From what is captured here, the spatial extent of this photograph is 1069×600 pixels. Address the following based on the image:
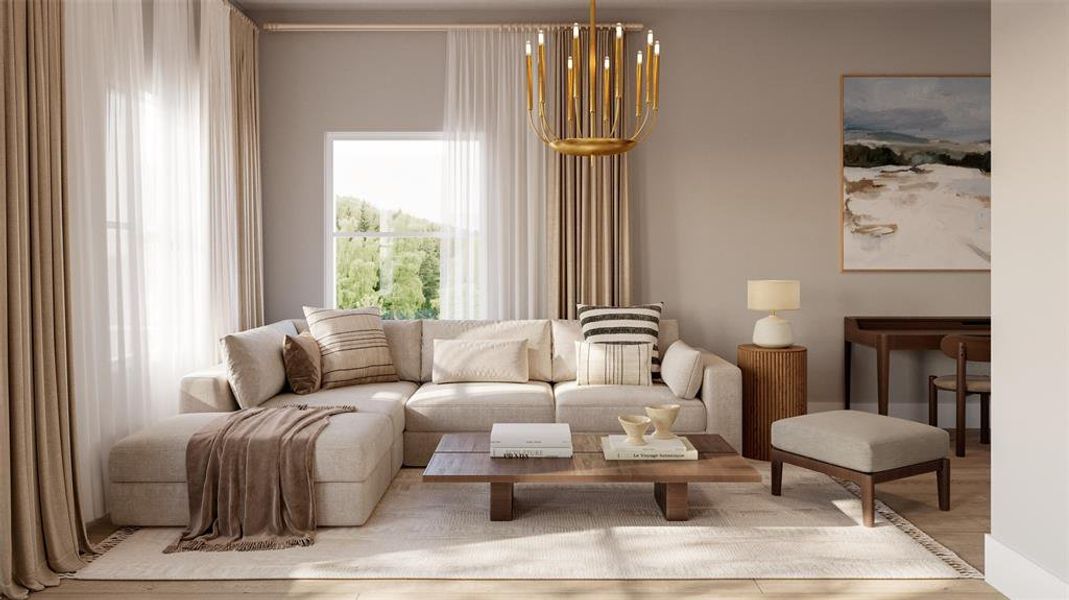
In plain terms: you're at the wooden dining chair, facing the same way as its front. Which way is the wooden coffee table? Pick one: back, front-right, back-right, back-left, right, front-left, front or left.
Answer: left

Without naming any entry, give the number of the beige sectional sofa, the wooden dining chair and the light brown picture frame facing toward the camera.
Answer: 2

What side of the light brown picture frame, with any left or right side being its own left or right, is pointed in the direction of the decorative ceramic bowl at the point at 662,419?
front

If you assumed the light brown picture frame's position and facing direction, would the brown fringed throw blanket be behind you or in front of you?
in front

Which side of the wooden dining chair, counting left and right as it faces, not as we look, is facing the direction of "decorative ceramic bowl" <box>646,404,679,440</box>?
left

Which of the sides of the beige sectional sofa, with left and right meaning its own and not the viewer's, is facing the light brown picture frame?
left

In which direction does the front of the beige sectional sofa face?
toward the camera

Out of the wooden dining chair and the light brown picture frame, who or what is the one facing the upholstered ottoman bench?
the light brown picture frame

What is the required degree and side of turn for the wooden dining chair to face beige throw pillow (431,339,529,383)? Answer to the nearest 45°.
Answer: approximately 90° to its left

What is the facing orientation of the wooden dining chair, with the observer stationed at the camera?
facing away from the viewer and to the left of the viewer

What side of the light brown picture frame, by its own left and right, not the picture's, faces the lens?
front

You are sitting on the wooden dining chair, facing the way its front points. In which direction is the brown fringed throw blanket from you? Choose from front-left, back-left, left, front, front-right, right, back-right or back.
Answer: left

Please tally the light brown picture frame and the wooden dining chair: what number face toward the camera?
1

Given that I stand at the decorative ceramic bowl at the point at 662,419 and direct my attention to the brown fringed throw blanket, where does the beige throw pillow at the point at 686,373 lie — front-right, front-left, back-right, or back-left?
back-right

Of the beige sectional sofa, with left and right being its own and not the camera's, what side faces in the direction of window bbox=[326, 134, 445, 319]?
back
